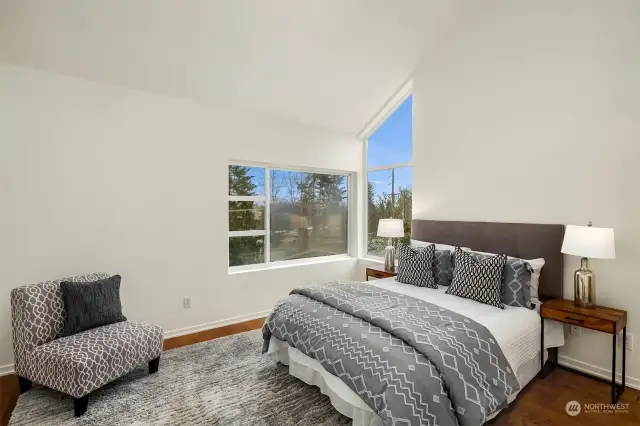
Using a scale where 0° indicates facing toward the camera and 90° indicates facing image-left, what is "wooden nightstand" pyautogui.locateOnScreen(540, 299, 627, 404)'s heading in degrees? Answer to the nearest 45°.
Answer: approximately 45°

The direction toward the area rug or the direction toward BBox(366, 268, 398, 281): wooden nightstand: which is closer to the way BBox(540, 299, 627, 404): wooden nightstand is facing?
the area rug

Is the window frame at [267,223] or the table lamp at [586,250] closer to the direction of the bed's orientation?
the window frame

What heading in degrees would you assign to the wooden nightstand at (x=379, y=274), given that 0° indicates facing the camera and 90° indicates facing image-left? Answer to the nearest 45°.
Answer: approximately 45°

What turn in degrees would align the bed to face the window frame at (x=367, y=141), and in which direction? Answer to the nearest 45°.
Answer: approximately 135° to its right

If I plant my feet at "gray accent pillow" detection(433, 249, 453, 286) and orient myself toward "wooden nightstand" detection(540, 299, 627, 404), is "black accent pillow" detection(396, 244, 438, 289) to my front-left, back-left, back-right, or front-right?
back-right

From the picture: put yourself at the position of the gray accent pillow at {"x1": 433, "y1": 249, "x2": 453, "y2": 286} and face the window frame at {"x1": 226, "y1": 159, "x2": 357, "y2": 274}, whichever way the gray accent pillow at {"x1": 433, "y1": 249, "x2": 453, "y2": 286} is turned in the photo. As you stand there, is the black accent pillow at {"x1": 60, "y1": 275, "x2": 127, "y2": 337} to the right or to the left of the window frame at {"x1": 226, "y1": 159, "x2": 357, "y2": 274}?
left

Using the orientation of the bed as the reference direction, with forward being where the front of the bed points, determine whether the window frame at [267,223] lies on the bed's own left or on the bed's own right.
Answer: on the bed's own right

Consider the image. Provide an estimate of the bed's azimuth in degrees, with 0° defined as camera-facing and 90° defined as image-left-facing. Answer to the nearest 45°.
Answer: approximately 45°

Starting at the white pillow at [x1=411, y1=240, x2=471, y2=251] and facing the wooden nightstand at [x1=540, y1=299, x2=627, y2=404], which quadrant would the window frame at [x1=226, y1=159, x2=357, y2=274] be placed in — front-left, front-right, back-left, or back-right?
back-right
